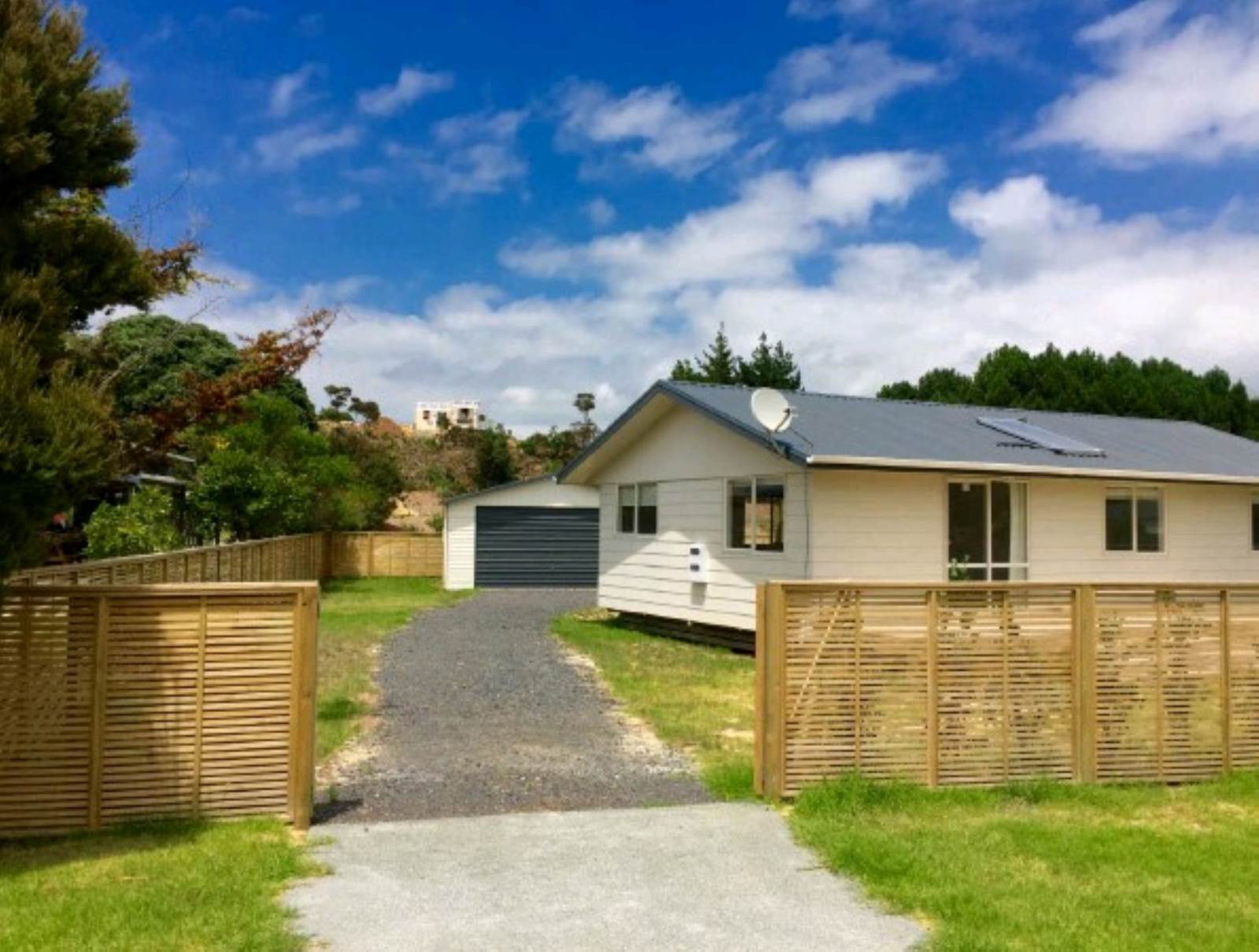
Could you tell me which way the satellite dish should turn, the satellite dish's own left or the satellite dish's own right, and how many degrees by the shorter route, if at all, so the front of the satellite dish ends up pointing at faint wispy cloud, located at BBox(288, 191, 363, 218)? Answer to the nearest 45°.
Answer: approximately 180°

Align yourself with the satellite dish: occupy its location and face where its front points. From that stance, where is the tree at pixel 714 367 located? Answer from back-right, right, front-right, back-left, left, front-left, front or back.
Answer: back-left
